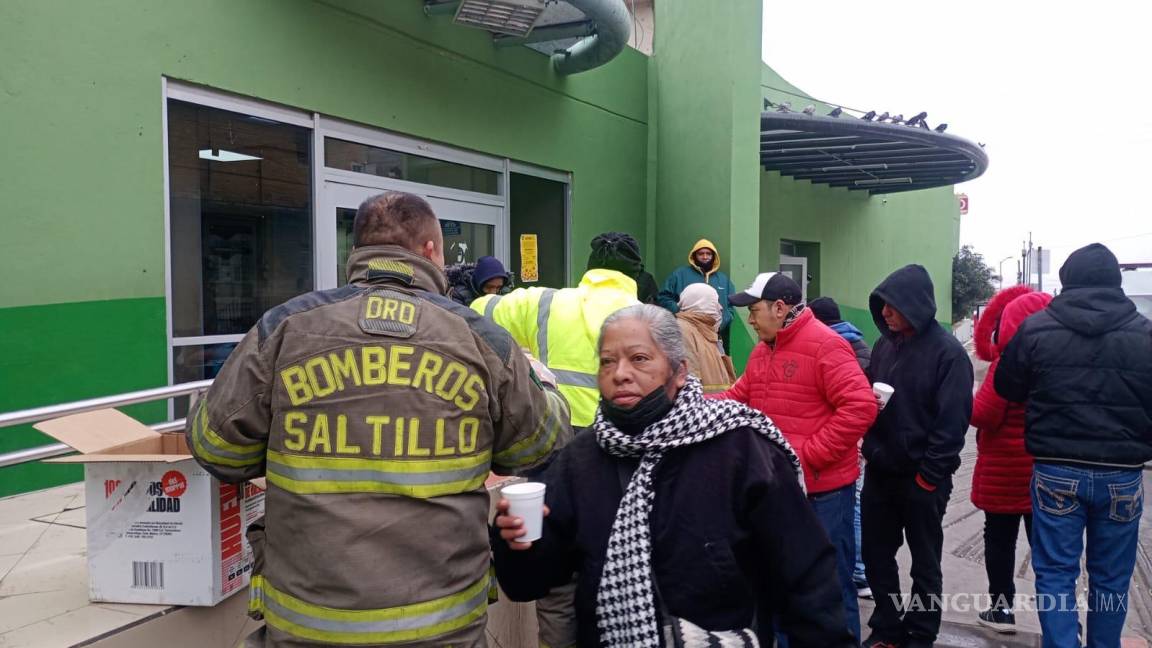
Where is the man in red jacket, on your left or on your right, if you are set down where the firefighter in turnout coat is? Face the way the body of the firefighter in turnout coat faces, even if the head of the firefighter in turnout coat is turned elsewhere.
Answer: on your right

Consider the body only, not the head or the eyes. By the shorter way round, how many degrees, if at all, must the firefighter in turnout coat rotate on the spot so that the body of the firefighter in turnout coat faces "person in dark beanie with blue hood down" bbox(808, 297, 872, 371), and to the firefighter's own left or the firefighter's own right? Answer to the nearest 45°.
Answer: approximately 45° to the firefighter's own right

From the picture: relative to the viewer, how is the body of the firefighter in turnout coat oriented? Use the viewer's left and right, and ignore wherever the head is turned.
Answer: facing away from the viewer

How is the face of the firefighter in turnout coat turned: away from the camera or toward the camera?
away from the camera

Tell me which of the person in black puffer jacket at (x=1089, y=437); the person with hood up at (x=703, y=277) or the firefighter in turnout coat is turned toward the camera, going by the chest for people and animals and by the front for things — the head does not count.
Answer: the person with hood up

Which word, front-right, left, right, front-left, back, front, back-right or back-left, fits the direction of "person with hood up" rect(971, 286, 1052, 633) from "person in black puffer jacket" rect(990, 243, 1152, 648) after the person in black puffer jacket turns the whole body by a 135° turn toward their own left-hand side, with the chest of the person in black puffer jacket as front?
right

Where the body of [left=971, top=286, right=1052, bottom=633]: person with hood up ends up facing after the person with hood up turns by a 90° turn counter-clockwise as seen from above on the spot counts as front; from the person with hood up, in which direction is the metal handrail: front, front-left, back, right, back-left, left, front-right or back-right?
front-right

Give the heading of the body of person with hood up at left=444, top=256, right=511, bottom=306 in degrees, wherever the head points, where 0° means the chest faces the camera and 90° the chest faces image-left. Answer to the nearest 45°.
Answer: approximately 315°

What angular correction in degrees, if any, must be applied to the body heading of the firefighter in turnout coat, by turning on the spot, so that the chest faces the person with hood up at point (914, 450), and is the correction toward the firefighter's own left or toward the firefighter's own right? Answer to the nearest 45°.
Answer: approximately 45° to the firefighter's own right

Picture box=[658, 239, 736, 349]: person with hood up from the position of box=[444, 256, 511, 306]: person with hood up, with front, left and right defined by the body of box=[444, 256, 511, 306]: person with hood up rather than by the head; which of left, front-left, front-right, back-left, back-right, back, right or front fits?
left

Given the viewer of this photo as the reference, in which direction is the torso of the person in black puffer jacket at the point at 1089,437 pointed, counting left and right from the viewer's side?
facing away from the viewer
